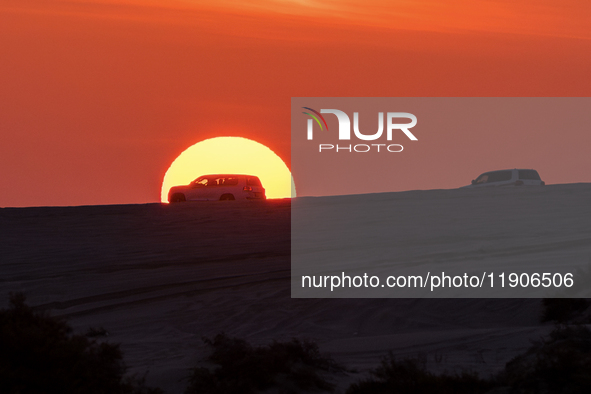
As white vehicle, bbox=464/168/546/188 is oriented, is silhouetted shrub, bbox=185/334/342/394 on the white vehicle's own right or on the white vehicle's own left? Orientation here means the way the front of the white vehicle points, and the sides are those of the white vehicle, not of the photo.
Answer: on the white vehicle's own left

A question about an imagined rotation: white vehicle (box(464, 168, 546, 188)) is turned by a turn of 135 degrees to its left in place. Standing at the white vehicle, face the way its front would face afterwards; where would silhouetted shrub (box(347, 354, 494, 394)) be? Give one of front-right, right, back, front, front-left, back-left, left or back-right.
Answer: front-right

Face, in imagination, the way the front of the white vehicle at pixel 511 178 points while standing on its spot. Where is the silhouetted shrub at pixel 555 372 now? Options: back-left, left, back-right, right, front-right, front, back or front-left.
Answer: left

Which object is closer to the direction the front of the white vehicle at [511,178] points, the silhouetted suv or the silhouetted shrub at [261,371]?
the silhouetted suv

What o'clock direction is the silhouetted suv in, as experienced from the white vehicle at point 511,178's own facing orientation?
The silhouetted suv is roughly at 11 o'clock from the white vehicle.

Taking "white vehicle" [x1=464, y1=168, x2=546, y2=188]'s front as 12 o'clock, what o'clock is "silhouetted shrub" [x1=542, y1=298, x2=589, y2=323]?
The silhouetted shrub is roughly at 9 o'clock from the white vehicle.

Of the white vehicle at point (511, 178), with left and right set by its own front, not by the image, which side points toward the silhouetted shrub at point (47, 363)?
left

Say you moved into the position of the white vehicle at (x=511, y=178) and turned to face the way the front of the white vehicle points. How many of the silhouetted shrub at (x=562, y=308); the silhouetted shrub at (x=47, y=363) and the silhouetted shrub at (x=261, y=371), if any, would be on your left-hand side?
3

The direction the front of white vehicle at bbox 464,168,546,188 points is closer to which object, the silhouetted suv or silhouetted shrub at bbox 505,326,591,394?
the silhouetted suv

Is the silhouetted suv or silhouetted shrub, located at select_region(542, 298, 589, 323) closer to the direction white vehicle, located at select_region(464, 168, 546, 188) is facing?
the silhouetted suv

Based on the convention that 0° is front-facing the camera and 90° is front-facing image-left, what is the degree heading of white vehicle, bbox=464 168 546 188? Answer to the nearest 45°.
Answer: approximately 90°
